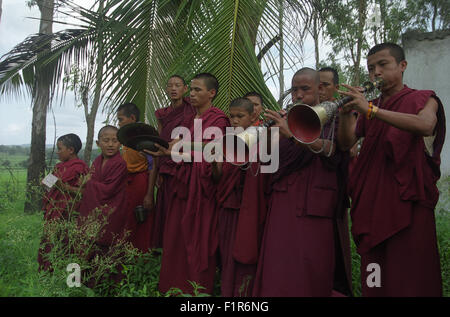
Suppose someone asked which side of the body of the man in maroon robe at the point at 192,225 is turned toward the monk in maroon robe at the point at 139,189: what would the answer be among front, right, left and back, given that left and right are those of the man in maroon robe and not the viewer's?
right

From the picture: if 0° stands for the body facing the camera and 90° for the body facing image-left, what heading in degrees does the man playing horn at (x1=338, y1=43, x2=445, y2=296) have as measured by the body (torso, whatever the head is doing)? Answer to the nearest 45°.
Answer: approximately 45°

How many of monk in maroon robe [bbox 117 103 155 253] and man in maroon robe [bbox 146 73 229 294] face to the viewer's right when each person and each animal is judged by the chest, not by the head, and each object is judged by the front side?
0

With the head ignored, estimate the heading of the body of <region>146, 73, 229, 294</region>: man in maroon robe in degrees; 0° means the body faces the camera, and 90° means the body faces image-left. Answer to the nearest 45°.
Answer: approximately 45°

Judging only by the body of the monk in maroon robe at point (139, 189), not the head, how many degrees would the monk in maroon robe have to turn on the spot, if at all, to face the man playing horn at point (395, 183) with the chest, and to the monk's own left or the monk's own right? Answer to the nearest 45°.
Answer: approximately 90° to the monk's own left

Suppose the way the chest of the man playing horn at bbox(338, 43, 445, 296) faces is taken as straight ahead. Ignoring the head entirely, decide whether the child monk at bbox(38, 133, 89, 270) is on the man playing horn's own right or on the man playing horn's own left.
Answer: on the man playing horn's own right

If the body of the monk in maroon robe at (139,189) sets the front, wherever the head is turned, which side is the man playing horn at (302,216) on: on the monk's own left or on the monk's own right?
on the monk's own left

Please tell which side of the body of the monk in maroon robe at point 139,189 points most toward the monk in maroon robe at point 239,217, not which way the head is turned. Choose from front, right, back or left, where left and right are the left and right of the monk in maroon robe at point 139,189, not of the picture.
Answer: left
